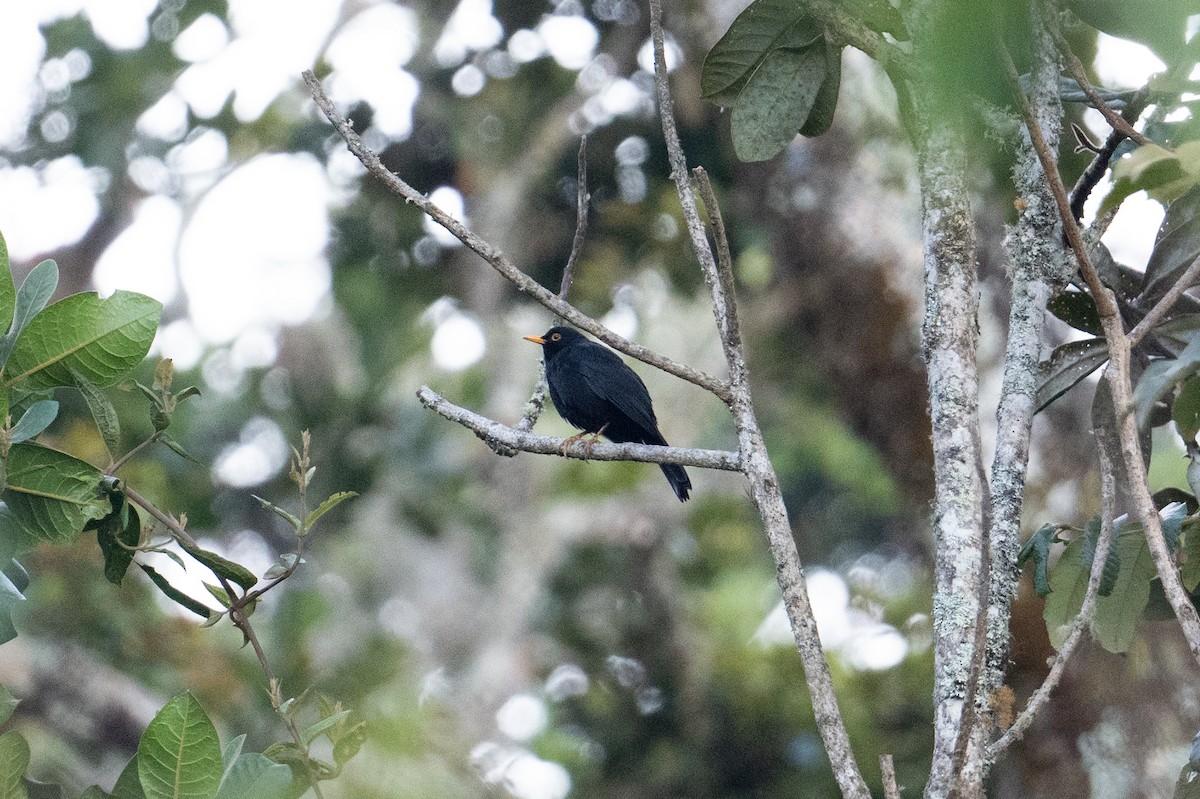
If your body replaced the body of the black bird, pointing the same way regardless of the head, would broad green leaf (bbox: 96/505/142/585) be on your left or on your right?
on your left

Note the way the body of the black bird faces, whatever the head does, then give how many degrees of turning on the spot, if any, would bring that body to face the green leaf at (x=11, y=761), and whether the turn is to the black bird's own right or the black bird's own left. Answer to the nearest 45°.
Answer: approximately 90° to the black bird's own left

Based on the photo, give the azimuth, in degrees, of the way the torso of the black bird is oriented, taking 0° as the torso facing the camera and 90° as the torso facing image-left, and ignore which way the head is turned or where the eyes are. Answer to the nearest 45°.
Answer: approximately 90°

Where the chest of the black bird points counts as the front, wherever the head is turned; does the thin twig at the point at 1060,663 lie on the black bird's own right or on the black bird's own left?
on the black bird's own left
